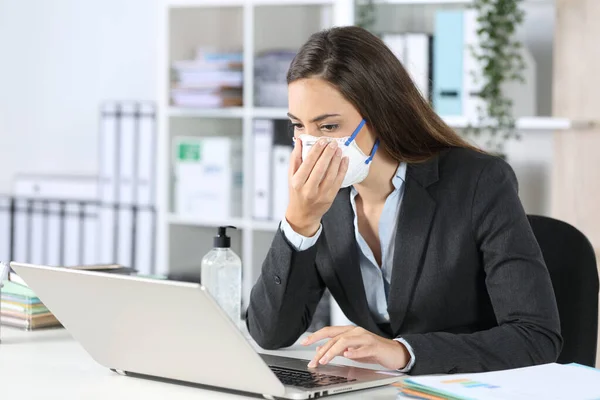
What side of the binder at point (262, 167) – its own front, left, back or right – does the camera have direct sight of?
front

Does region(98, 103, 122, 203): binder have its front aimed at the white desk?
yes

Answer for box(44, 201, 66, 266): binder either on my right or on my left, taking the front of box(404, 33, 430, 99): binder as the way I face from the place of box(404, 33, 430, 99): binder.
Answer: on my right

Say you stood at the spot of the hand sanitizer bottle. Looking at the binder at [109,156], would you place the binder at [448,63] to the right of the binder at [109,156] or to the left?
right

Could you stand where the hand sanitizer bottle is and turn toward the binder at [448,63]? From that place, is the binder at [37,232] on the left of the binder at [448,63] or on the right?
left

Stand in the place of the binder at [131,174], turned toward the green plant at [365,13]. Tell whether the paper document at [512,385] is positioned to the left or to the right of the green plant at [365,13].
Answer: right

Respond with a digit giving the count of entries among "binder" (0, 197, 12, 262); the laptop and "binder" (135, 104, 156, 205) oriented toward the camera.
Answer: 2

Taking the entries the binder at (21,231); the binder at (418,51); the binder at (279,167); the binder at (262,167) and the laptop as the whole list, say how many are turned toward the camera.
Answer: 4

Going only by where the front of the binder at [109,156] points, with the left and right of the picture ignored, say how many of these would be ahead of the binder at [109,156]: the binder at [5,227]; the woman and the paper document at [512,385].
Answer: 2

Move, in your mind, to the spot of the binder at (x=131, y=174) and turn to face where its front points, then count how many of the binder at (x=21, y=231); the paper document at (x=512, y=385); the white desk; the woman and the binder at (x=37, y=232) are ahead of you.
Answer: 3

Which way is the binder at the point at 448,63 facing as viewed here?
toward the camera

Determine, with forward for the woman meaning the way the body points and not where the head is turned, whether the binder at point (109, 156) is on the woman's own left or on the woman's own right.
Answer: on the woman's own right
